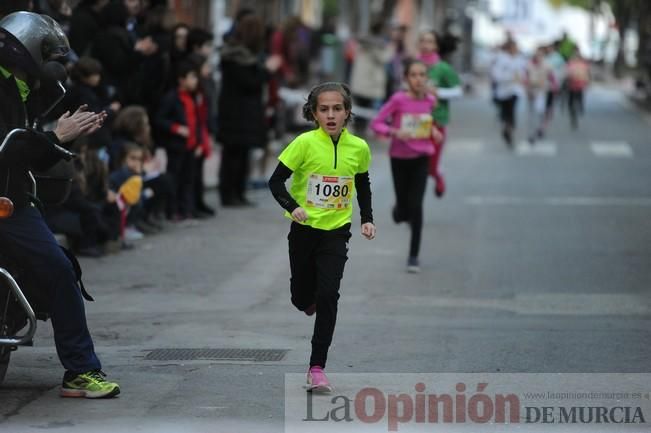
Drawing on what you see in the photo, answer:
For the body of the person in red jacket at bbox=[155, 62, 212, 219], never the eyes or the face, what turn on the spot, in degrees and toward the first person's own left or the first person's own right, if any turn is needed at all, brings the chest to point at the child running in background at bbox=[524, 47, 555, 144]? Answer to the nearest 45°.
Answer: approximately 90° to the first person's own left

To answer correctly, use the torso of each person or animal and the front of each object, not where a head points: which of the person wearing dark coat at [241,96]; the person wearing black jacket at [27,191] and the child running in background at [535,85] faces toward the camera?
the child running in background

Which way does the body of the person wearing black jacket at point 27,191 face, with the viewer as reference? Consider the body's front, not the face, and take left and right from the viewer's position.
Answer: facing to the right of the viewer

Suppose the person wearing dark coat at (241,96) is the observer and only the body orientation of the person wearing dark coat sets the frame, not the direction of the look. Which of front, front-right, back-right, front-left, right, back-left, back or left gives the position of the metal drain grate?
back-right

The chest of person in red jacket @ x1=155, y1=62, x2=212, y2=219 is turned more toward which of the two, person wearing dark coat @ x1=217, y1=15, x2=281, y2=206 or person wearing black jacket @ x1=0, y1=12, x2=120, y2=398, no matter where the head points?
the person wearing black jacket

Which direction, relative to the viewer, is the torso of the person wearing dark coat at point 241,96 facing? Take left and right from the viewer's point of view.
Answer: facing away from the viewer and to the right of the viewer

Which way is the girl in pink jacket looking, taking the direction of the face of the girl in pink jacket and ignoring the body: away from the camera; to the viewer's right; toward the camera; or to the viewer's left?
toward the camera

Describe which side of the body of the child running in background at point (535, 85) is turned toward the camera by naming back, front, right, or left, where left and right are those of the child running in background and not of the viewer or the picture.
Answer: front

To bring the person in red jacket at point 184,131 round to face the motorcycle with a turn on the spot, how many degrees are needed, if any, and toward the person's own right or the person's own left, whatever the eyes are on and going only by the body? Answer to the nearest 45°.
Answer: approximately 45° to the person's own right

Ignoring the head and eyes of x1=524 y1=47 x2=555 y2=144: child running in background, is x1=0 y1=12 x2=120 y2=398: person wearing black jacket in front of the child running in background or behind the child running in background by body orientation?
in front

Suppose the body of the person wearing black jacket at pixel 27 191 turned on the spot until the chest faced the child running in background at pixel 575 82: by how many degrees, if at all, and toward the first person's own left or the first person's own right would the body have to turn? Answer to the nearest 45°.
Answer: approximately 45° to the first person's own left

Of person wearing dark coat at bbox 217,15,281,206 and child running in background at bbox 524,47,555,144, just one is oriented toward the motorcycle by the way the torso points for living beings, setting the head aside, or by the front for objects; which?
the child running in background

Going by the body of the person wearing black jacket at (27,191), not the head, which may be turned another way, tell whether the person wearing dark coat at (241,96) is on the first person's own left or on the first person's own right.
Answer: on the first person's own left

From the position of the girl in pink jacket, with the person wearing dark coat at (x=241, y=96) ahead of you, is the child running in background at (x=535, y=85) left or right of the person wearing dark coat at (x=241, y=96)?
right

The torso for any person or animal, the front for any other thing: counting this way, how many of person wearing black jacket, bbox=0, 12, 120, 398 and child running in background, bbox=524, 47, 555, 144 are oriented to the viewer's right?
1

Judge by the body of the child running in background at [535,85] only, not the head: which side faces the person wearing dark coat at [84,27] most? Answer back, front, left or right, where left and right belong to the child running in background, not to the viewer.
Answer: front
